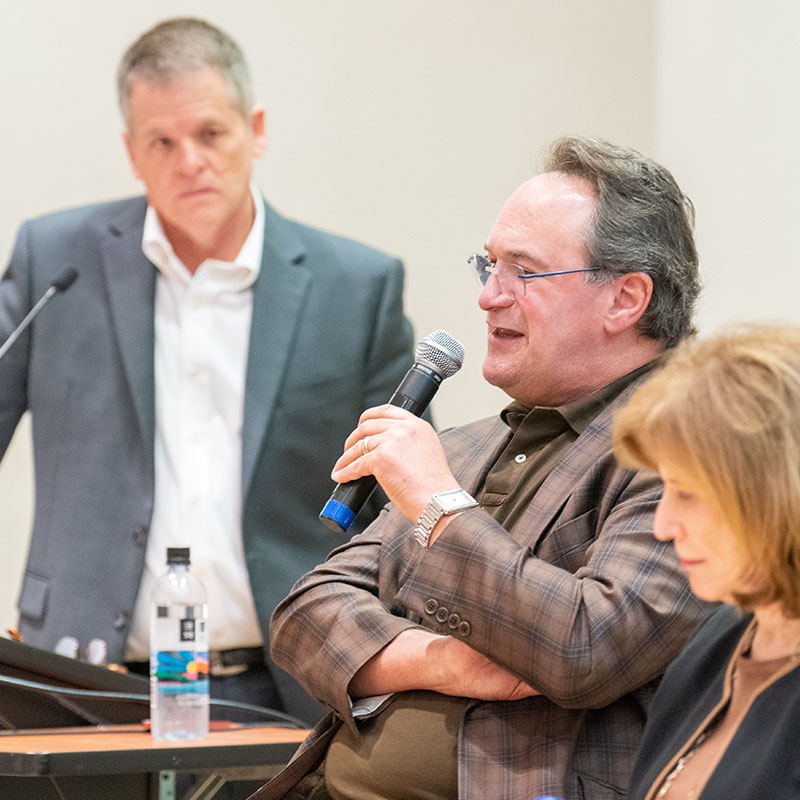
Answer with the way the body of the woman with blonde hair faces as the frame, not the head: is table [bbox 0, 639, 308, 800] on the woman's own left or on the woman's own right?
on the woman's own right

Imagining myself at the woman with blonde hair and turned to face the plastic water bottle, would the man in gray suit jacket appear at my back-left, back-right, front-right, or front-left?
front-right

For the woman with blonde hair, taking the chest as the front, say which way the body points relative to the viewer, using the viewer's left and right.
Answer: facing the viewer and to the left of the viewer

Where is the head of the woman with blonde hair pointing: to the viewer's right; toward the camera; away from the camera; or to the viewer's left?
to the viewer's left

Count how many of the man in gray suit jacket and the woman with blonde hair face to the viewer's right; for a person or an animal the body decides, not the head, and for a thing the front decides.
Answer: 0

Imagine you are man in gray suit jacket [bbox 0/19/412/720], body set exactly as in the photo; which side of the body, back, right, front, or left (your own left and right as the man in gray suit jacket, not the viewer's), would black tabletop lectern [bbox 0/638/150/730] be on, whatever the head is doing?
front

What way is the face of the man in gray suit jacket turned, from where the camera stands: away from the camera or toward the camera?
toward the camera

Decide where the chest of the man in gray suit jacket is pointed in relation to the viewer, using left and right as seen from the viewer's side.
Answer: facing the viewer

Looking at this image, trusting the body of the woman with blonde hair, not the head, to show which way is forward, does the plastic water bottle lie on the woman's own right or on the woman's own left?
on the woman's own right

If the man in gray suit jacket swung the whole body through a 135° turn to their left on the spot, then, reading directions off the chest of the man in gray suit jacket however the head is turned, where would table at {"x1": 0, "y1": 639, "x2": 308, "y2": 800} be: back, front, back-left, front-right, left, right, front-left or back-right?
back-right

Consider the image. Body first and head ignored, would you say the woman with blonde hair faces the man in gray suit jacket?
no

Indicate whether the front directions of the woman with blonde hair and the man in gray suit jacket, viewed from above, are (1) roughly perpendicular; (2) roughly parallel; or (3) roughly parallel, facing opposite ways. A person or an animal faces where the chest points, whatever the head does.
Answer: roughly perpendicular

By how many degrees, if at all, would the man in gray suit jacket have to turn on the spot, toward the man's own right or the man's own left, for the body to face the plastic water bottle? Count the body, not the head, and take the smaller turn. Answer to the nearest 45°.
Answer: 0° — they already face it
